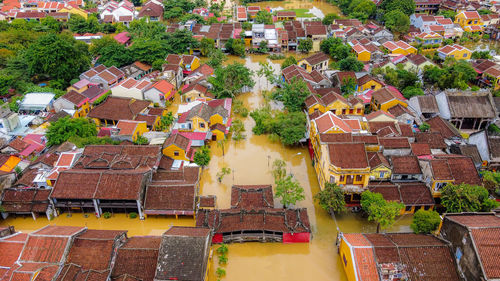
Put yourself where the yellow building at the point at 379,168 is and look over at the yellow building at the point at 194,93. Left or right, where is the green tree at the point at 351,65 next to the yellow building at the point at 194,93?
right

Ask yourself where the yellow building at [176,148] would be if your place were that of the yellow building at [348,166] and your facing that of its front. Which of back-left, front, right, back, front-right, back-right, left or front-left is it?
right

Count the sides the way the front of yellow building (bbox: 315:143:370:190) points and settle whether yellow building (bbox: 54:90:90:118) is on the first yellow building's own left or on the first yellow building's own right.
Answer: on the first yellow building's own right

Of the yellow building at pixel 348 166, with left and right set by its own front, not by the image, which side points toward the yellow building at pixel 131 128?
right

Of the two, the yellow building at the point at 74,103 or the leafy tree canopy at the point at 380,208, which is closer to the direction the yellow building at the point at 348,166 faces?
the leafy tree canopy

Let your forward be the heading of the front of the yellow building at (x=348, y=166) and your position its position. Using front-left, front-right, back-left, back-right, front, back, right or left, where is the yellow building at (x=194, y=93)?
back-right

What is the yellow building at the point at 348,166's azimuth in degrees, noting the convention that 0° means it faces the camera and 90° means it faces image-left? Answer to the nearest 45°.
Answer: approximately 0°

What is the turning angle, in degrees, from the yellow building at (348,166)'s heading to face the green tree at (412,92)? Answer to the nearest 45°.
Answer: approximately 180°

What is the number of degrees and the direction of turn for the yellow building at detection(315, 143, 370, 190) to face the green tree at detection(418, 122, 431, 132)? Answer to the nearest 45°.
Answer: approximately 135° to its left

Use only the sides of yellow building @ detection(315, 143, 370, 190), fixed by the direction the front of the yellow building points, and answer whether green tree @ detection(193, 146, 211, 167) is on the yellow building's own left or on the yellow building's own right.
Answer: on the yellow building's own right

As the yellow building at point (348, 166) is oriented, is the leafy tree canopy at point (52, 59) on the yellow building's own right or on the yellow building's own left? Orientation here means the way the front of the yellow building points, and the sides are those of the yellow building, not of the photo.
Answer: on the yellow building's own right

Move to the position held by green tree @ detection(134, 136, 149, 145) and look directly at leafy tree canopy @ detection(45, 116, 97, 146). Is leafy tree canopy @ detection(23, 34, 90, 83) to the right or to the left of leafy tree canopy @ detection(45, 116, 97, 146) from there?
right
